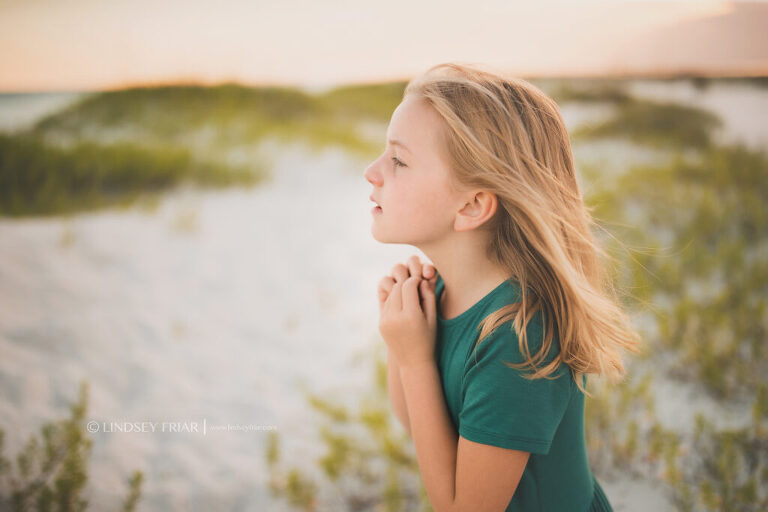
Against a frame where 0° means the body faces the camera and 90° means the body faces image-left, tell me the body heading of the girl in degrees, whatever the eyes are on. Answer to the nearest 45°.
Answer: approximately 90°

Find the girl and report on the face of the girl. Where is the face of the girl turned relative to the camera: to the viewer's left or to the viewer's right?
to the viewer's left
